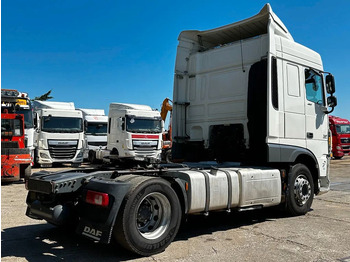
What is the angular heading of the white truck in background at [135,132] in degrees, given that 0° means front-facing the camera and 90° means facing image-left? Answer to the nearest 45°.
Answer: approximately 315°

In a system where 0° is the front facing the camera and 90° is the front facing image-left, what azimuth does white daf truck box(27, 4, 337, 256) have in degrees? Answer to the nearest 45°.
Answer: approximately 225°

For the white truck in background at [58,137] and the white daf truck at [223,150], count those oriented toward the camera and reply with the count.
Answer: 1

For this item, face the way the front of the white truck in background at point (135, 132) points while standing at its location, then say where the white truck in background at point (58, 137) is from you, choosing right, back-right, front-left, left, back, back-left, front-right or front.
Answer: back-right

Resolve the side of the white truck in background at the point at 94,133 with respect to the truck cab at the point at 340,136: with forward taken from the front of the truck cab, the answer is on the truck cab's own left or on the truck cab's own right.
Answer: on the truck cab's own right

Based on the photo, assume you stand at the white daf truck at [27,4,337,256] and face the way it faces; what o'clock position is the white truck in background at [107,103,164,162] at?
The white truck in background is roughly at 10 o'clock from the white daf truck.

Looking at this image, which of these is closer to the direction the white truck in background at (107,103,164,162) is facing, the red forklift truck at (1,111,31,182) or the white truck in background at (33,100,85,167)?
the red forklift truck

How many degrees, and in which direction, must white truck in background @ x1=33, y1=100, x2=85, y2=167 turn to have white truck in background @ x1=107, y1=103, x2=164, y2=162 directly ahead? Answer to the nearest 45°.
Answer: approximately 90° to its left

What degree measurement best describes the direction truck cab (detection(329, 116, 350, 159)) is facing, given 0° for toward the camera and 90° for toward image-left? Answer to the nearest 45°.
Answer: approximately 315°

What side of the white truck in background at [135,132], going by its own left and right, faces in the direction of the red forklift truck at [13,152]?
right
